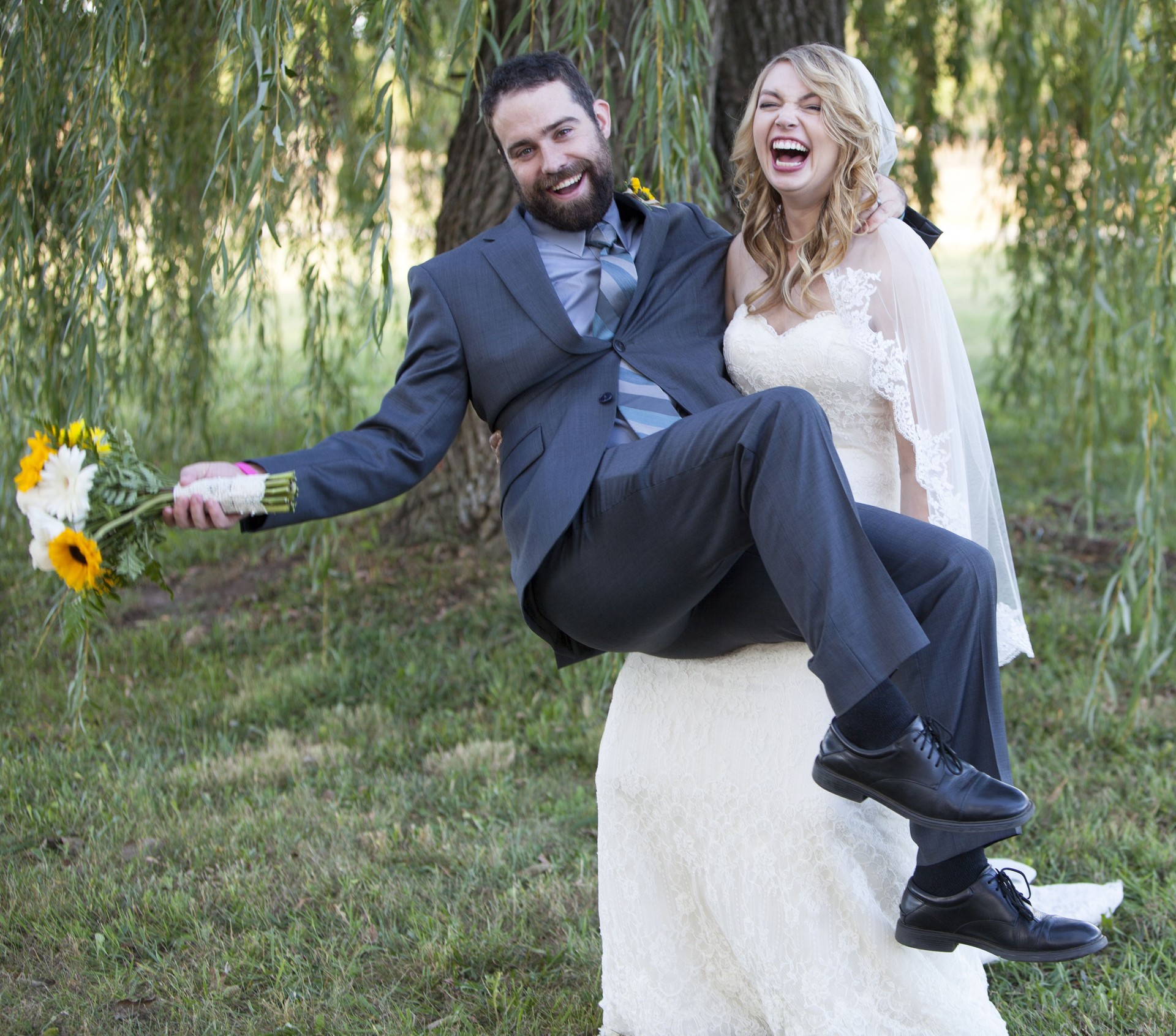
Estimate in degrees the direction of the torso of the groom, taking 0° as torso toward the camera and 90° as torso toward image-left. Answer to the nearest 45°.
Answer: approximately 315°

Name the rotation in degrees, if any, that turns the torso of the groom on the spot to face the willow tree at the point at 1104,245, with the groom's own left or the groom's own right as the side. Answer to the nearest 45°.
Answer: approximately 90° to the groom's own left

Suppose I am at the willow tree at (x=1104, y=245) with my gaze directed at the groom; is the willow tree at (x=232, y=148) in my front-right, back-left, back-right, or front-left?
front-right

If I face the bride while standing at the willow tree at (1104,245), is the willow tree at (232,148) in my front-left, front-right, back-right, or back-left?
front-right

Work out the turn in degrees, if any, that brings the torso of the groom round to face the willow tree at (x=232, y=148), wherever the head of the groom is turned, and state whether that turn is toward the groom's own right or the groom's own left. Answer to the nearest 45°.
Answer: approximately 180°
